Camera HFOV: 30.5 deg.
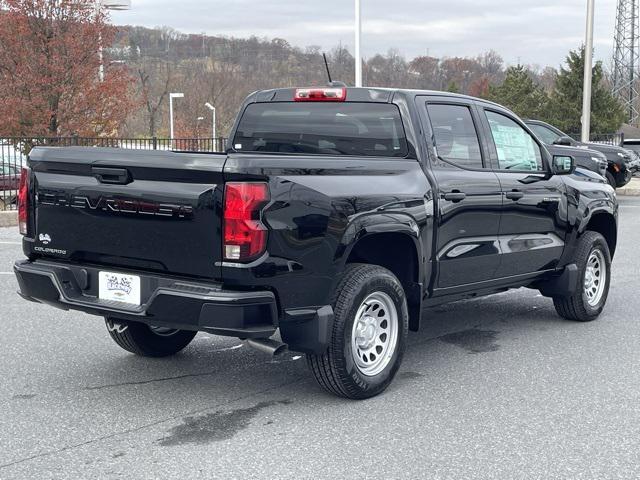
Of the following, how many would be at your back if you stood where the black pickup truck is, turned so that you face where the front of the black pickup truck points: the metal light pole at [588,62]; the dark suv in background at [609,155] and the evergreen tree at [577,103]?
0

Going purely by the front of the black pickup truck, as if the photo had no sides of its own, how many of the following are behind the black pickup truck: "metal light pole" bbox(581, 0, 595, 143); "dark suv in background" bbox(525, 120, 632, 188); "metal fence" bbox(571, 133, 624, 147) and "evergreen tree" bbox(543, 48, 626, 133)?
0

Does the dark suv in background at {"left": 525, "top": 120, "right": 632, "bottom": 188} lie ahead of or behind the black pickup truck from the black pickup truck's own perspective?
ahead

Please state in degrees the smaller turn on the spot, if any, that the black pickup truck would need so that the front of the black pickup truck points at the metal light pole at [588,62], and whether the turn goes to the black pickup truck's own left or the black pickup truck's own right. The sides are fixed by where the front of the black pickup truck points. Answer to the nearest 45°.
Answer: approximately 45° to the black pickup truck's own left

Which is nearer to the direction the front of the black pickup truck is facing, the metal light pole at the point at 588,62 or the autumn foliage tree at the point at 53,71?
the metal light pole

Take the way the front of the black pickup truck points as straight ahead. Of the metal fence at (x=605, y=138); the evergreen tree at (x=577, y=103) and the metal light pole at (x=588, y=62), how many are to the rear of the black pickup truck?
0

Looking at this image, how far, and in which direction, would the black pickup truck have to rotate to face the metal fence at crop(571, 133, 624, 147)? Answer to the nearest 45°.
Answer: approximately 45° to its left

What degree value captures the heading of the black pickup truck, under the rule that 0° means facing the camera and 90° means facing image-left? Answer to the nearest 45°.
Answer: approximately 225°

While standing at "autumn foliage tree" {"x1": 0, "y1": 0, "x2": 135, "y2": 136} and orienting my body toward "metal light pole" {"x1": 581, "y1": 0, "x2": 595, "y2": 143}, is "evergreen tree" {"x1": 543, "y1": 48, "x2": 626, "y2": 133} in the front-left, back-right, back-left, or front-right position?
front-left

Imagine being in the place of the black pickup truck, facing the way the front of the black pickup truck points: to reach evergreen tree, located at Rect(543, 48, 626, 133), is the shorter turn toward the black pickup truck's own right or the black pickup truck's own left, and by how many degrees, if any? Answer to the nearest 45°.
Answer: approximately 45° to the black pickup truck's own left

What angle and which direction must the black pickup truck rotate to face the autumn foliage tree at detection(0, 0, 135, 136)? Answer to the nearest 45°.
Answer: approximately 45° to its left

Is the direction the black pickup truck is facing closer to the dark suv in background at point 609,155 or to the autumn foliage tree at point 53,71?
the dark suv in background

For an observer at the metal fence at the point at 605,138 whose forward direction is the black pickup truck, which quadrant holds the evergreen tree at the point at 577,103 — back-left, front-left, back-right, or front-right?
back-right
